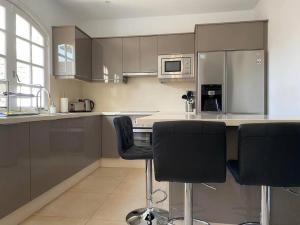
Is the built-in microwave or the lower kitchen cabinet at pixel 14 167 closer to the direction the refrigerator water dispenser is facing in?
the lower kitchen cabinet

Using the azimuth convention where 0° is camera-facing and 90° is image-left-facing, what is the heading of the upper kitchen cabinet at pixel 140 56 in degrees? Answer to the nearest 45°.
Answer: approximately 0°

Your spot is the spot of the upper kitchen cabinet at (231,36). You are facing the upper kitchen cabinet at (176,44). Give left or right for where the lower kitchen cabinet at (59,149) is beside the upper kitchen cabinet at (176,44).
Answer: left

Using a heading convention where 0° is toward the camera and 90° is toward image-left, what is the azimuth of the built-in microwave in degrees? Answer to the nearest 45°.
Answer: approximately 0°
